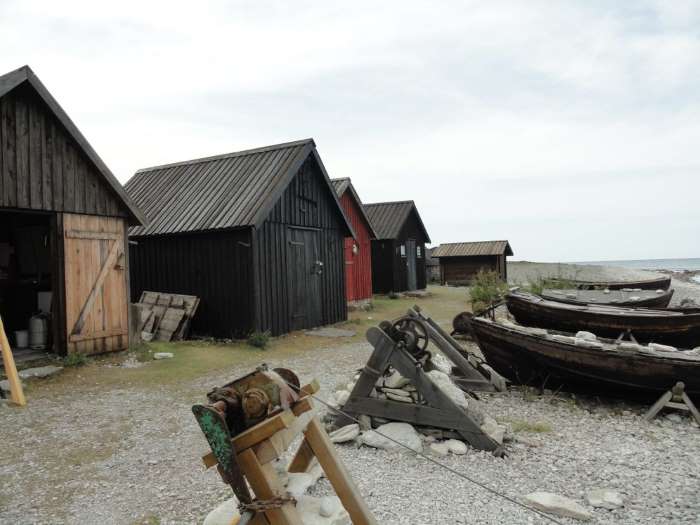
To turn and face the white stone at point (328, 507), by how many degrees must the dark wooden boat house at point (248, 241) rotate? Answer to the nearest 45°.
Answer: approximately 45° to its right

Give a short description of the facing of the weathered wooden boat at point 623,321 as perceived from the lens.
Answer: facing to the left of the viewer

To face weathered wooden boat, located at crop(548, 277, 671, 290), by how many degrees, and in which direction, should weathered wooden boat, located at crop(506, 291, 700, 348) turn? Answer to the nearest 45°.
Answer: approximately 90° to its right

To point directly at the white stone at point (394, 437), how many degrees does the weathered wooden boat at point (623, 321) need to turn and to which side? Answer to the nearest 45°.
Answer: approximately 90° to its left

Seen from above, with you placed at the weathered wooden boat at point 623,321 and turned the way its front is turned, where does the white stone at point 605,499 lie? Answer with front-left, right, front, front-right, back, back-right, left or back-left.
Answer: left

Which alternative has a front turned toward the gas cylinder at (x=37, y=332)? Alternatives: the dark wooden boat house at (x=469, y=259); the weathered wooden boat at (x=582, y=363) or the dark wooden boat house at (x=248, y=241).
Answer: the weathered wooden boat

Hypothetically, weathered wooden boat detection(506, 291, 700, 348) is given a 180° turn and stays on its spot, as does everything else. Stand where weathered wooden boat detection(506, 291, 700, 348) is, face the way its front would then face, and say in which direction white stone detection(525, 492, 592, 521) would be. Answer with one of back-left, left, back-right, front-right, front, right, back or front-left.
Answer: right

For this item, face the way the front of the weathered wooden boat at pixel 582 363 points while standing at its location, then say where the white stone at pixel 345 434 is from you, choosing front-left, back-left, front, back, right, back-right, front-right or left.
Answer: front-left

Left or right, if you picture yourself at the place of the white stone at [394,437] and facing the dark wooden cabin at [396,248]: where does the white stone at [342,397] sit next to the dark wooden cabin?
left

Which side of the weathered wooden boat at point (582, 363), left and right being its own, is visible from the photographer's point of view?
left

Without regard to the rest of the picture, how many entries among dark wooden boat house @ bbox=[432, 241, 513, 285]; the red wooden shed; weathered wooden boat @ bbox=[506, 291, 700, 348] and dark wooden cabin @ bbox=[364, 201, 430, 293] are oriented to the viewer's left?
1

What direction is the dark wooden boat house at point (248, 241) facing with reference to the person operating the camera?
facing the viewer and to the right of the viewer

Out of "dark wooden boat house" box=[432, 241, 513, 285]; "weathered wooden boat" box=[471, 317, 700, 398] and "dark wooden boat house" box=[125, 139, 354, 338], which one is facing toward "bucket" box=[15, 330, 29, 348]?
the weathered wooden boat

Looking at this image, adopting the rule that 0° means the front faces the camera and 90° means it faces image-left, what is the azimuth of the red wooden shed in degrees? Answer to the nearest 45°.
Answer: approximately 315°

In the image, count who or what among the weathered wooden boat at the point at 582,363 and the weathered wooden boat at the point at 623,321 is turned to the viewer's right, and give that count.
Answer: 0
